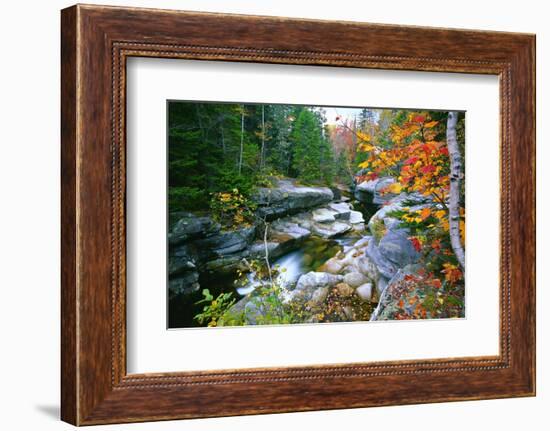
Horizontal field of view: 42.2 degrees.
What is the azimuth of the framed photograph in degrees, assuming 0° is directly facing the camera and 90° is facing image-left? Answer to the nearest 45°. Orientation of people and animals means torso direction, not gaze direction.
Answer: approximately 315°
